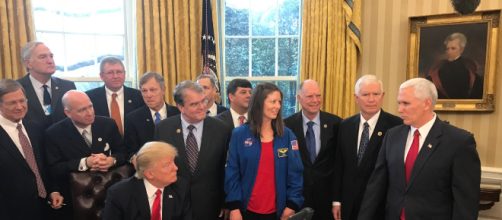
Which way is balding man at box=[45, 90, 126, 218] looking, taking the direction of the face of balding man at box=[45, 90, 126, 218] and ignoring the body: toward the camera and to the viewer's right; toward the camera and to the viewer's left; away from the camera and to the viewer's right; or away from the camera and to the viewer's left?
toward the camera and to the viewer's right

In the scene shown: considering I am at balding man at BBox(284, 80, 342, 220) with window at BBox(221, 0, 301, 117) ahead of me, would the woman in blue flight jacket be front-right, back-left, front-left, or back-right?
back-left

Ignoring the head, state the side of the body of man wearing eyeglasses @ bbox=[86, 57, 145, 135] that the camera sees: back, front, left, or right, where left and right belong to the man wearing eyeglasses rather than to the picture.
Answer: front

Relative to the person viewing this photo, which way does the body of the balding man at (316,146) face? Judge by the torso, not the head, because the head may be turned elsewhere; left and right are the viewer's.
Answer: facing the viewer

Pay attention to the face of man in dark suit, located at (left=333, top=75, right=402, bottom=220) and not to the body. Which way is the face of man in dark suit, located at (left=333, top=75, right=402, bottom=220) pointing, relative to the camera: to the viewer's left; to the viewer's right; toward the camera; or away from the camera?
toward the camera

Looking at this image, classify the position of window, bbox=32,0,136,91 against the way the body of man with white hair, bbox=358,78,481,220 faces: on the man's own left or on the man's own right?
on the man's own right

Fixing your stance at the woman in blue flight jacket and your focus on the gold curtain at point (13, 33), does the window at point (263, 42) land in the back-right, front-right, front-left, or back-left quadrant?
front-right

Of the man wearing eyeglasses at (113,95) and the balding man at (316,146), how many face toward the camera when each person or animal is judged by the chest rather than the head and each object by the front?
2

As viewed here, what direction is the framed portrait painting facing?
toward the camera

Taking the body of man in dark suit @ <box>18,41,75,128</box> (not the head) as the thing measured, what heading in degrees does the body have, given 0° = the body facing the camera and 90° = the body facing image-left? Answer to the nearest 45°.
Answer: approximately 315°

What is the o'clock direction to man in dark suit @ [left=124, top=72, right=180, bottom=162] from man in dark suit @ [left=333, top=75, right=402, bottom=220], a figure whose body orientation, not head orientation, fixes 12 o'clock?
man in dark suit @ [left=124, top=72, right=180, bottom=162] is roughly at 3 o'clock from man in dark suit @ [left=333, top=75, right=402, bottom=220].

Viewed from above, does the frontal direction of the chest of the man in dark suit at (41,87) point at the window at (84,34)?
no

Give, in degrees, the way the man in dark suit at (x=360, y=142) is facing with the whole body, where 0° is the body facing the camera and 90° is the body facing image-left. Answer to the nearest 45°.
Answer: approximately 0°

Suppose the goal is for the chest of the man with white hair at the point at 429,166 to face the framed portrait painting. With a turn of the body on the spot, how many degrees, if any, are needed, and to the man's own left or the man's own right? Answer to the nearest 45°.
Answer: approximately 135° to the man's own right

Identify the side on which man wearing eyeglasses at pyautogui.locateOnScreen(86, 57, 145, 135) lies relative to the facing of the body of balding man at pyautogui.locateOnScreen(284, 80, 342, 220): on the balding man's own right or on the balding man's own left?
on the balding man's own right

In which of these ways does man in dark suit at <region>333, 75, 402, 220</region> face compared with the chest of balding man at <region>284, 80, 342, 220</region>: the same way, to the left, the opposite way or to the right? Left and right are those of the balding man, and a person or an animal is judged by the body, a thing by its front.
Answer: the same way
